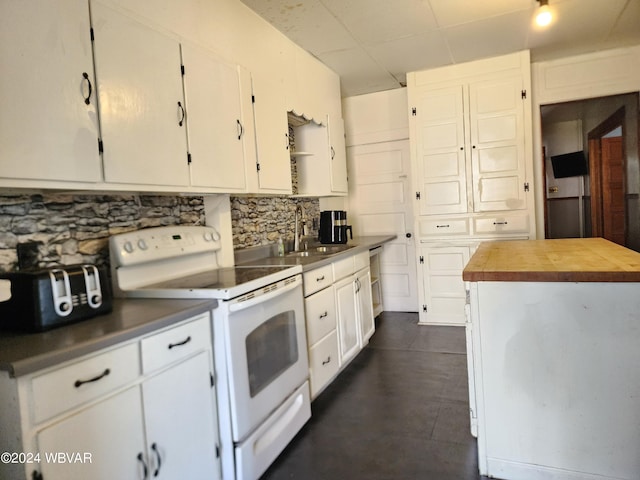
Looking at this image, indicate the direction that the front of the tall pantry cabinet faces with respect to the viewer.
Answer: facing the viewer

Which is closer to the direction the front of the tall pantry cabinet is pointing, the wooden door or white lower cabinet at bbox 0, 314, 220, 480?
the white lower cabinet

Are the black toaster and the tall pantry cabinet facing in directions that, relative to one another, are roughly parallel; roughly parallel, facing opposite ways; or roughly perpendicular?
roughly perpendicular

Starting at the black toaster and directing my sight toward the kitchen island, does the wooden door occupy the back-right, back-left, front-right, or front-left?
front-left

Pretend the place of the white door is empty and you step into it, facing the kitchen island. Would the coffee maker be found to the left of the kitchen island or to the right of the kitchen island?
right

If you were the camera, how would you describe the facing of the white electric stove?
facing the viewer and to the right of the viewer

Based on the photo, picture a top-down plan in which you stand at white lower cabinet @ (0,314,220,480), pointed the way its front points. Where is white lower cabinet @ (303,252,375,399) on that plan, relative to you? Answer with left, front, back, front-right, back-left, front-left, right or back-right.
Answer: left

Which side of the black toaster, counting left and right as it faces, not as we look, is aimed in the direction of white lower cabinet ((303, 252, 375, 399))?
left

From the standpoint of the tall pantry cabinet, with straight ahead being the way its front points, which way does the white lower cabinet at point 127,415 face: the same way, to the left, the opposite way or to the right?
to the left

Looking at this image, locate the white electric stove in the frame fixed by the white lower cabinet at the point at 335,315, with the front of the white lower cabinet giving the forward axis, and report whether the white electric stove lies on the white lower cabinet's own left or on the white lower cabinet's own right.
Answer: on the white lower cabinet's own right

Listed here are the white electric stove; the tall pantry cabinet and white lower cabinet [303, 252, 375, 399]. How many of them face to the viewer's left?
0

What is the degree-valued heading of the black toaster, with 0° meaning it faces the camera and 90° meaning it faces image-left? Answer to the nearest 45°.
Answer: approximately 315°

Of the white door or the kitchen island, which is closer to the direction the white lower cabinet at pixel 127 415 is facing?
the kitchen island

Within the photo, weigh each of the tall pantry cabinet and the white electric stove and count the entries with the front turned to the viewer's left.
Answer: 0

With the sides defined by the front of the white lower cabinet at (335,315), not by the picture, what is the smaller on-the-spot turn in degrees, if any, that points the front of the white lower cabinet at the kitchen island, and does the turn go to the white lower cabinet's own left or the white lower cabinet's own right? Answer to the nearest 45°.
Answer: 0° — it already faces it

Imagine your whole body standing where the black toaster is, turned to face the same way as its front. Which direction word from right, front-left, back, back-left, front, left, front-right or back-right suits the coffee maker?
left

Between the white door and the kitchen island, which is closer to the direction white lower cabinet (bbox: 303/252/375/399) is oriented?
the kitchen island

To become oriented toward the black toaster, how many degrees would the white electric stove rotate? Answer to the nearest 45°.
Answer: approximately 90° to its right
